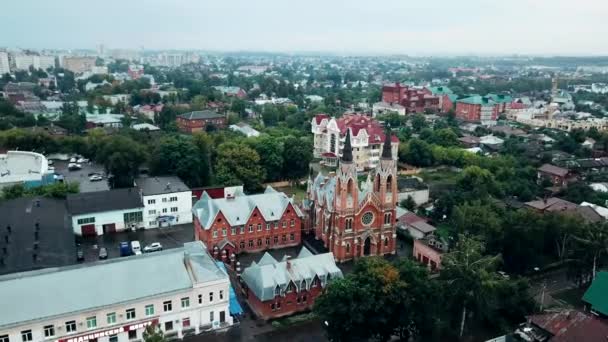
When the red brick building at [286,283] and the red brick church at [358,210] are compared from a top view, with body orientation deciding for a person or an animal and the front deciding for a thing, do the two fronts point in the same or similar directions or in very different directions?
same or similar directions

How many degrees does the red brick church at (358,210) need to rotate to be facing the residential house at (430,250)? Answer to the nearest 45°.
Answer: approximately 45° to its left

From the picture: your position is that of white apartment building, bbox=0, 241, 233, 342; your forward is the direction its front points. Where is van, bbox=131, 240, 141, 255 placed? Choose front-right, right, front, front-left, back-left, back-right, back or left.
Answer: back-left

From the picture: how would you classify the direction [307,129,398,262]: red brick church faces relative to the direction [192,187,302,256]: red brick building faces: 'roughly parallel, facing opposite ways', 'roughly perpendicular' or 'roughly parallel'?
roughly parallel

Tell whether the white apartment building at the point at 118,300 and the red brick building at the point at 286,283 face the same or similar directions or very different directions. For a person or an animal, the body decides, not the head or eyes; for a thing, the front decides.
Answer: same or similar directions

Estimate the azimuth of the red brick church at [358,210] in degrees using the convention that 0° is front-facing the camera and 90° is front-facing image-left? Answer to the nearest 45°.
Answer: approximately 315°

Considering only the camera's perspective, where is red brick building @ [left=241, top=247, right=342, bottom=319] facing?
facing the viewer and to the right of the viewer

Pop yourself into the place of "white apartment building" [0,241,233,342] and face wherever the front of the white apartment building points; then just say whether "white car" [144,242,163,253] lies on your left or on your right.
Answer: on your left

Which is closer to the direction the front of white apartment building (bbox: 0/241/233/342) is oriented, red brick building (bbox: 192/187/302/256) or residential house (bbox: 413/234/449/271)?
the residential house

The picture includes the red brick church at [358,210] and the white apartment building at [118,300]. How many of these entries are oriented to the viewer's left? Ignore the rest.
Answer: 0
